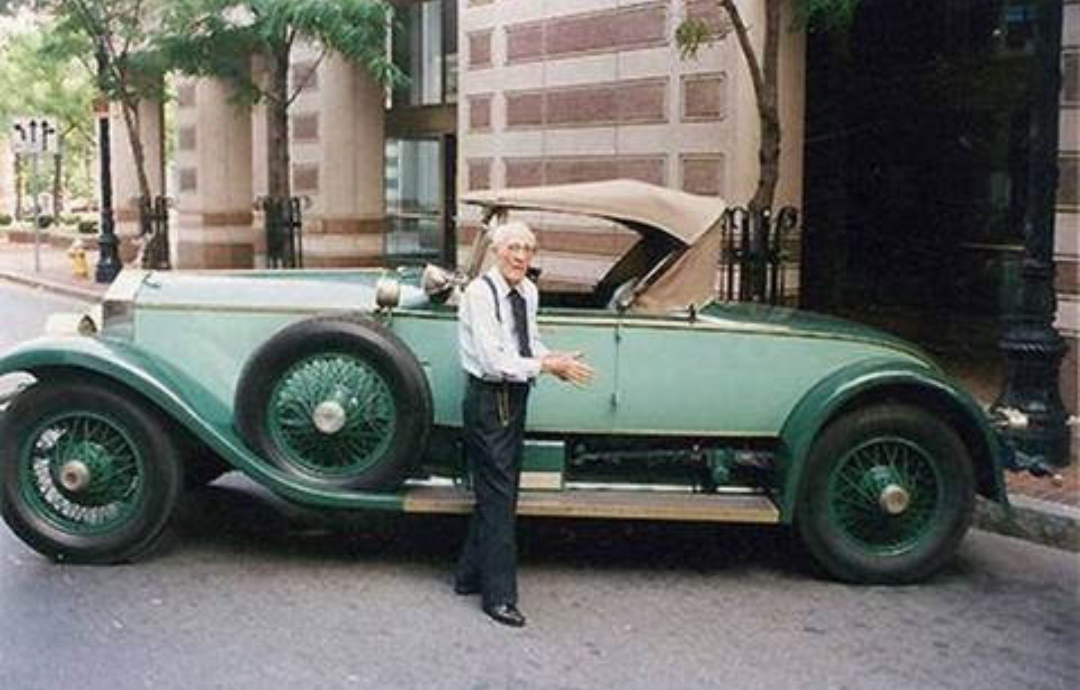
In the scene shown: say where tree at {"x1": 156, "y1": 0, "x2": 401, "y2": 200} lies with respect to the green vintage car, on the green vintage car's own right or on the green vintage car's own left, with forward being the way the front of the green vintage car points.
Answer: on the green vintage car's own right

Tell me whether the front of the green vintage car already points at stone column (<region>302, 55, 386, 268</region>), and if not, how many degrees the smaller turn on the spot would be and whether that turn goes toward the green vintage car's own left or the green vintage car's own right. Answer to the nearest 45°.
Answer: approximately 90° to the green vintage car's own right

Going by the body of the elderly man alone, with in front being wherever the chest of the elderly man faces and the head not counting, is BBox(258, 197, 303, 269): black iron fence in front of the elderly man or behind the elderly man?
behind

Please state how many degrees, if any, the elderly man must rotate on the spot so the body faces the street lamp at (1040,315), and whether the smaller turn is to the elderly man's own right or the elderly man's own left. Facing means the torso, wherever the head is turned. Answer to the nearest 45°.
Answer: approximately 90° to the elderly man's own left

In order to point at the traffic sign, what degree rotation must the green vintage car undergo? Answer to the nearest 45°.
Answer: approximately 45° to its right

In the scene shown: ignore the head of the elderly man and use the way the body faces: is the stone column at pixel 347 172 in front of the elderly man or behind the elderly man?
behind

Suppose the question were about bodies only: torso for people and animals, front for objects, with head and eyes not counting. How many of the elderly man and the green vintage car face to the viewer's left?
1

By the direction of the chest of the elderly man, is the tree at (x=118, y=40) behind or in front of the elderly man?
behind

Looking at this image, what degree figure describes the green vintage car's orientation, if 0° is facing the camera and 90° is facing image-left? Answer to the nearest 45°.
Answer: approximately 90°

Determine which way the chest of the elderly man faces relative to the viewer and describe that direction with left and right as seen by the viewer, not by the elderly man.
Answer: facing the viewer and to the right of the viewer
